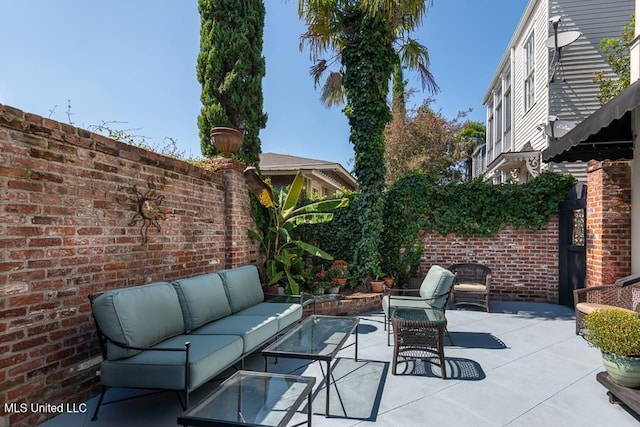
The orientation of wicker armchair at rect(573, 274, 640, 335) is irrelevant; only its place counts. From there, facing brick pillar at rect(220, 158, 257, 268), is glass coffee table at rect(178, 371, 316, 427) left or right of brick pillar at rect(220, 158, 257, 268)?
left

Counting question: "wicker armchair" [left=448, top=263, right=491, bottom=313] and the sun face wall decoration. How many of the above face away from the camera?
0

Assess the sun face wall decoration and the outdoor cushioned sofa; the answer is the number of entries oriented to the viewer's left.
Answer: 0

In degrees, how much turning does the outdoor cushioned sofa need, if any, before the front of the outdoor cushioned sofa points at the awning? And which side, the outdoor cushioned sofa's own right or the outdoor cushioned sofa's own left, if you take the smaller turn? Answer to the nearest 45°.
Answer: approximately 45° to the outdoor cushioned sofa's own left

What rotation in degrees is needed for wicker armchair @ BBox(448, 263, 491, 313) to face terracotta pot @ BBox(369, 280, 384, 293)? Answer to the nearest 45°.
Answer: approximately 45° to its right

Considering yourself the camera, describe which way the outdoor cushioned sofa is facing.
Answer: facing the viewer and to the right of the viewer

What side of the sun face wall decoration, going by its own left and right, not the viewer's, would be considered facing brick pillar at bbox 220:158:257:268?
left

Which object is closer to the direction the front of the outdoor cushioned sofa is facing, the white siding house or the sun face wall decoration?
the white siding house

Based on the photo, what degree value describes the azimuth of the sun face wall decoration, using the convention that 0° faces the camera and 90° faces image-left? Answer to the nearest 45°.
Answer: approximately 315°

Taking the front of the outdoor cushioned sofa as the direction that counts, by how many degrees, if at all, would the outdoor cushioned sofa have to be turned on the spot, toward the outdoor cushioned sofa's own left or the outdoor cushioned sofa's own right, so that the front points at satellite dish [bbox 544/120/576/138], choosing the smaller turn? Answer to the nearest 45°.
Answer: approximately 45° to the outdoor cushioned sofa's own left
